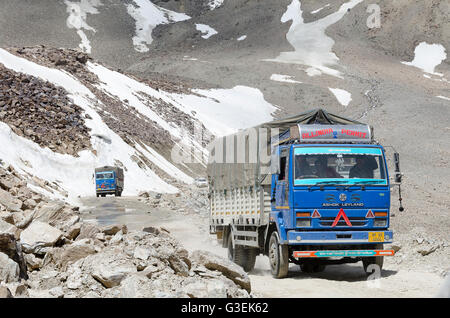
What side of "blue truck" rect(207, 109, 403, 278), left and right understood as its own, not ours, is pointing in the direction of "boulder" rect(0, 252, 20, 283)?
right

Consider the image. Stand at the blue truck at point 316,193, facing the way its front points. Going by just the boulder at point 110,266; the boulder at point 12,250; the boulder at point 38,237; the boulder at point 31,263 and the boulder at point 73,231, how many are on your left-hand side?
0

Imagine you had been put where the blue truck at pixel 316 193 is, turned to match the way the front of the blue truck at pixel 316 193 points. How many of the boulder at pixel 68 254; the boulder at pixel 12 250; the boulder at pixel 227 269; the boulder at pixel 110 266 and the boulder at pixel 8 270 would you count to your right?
5

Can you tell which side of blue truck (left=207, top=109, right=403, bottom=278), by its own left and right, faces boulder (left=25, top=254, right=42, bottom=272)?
right

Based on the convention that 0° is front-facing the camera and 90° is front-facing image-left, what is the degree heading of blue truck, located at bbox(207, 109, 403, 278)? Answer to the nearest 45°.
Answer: approximately 315°

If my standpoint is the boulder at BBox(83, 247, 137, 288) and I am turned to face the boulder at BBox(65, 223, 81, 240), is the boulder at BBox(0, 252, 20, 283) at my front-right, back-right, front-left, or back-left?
front-left

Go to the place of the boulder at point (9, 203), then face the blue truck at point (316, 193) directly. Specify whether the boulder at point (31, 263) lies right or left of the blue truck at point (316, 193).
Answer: right

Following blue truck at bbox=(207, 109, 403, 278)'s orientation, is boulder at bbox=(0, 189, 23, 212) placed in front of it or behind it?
behind

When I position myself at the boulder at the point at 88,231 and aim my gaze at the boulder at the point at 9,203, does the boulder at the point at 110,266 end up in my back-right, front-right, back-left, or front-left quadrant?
back-left

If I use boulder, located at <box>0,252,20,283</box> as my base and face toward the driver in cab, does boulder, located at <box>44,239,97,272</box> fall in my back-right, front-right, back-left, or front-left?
front-left

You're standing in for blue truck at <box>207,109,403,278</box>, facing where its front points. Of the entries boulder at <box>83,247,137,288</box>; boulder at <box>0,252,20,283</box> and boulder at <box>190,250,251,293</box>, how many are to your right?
3

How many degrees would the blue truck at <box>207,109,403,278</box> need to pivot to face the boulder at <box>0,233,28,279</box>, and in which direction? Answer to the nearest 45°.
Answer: approximately 90° to its right

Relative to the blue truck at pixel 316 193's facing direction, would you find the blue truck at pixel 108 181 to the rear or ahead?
to the rear

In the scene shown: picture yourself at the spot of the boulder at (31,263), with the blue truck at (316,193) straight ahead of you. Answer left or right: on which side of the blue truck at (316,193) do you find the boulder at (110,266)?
right

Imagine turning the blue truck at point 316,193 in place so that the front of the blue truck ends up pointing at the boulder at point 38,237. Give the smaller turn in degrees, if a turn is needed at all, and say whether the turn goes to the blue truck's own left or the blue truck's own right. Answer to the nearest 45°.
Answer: approximately 135° to the blue truck's own right

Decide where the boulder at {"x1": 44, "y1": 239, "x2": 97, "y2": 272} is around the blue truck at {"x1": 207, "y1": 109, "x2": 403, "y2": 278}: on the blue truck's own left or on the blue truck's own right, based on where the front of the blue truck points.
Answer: on the blue truck's own right

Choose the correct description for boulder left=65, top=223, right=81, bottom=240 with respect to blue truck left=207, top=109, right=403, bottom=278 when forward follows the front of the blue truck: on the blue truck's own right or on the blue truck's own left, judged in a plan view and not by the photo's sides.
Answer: on the blue truck's own right
